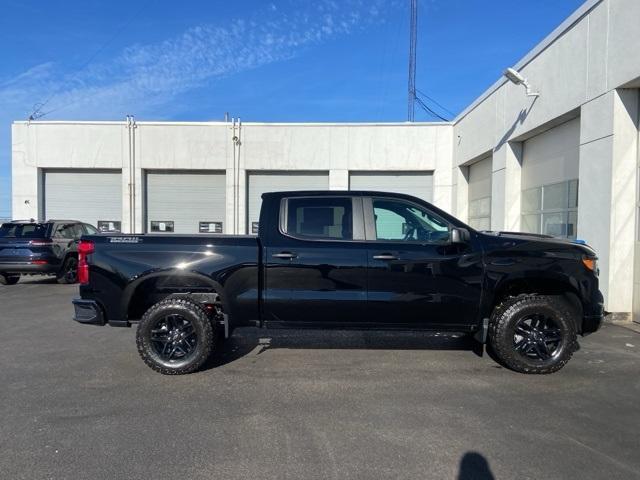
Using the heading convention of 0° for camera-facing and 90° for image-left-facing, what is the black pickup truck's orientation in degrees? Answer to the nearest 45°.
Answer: approximately 270°

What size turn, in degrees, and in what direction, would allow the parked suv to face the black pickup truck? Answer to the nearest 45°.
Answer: approximately 135° to its right

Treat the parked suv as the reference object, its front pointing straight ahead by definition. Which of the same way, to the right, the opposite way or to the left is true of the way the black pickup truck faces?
to the right

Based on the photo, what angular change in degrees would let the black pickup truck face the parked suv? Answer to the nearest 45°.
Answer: approximately 135° to its left

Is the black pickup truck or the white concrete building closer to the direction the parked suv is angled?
the white concrete building

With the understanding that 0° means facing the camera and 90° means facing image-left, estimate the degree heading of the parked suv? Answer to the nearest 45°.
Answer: approximately 225°

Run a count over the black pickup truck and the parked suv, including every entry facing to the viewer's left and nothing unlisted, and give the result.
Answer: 0
